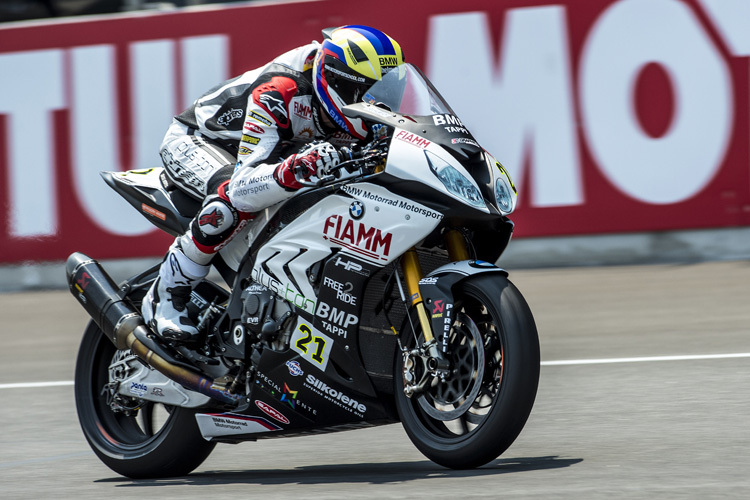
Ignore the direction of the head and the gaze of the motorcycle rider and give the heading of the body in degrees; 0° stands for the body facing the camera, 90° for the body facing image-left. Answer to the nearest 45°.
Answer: approximately 315°

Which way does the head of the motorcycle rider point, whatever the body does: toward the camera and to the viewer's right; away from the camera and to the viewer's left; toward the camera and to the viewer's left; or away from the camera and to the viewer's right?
toward the camera and to the viewer's right

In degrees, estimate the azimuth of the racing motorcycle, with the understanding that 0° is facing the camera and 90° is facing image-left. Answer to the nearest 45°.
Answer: approximately 315°
